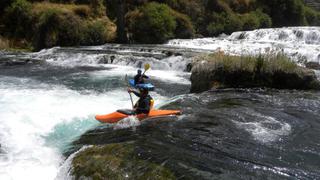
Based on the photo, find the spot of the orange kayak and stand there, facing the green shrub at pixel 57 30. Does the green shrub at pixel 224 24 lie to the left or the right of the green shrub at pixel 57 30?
right

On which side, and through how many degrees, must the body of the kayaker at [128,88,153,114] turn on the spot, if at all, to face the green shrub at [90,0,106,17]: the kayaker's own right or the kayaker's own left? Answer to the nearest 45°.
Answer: approximately 90° to the kayaker's own right

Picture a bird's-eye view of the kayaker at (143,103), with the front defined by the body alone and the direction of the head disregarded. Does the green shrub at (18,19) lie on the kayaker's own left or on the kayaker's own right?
on the kayaker's own right

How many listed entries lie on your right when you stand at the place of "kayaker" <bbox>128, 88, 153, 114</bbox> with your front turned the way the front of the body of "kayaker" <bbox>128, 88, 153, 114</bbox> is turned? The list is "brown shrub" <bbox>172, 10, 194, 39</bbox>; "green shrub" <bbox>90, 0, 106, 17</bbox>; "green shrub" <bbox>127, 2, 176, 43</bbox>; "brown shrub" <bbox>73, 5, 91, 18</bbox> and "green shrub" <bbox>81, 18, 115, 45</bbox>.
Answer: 5

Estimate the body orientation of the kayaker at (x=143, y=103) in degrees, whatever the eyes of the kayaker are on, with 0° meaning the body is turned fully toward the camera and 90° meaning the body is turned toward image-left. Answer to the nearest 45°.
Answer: approximately 90°

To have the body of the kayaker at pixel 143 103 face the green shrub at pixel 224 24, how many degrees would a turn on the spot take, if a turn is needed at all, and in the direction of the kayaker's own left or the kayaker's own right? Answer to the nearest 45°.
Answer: approximately 90° to the kayaker's own right

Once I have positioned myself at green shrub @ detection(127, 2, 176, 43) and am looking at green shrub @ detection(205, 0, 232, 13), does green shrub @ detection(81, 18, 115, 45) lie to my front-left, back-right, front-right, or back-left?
back-left

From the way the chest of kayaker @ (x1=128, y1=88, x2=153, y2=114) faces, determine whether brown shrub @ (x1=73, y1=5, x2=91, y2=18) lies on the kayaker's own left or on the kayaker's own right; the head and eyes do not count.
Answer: on the kayaker's own right

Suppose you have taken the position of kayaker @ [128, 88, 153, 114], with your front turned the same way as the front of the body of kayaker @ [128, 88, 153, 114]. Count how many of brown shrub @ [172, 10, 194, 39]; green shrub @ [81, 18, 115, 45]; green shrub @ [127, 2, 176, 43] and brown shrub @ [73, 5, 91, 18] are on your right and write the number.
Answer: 4

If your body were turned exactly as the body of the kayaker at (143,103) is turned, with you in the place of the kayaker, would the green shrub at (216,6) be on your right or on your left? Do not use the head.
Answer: on your right

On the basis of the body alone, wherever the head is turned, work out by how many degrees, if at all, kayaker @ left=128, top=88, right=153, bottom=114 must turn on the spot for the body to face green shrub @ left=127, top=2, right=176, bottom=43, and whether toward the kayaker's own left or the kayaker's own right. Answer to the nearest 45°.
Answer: approximately 90° to the kayaker's own right
